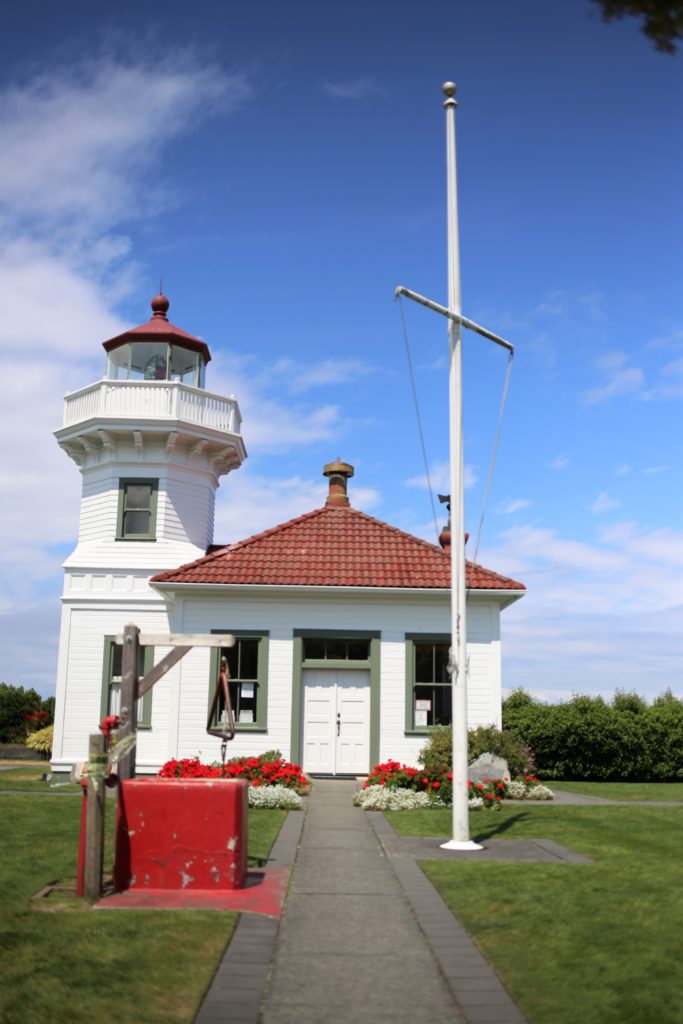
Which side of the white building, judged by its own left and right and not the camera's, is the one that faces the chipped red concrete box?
front

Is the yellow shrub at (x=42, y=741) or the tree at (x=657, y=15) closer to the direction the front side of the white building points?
the tree

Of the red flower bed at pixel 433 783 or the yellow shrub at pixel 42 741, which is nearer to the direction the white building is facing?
the red flower bed

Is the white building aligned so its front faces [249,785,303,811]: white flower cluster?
yes

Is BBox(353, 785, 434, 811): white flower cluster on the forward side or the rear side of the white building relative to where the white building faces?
on the forward side

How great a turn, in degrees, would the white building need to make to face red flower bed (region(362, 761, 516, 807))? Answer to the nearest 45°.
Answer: approximately 45° to its left

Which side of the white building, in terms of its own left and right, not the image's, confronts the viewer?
front

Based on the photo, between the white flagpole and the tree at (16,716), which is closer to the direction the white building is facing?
the white flagpole

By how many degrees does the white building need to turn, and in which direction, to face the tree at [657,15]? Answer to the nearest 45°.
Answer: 0° — it already faces it

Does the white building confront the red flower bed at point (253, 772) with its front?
yes

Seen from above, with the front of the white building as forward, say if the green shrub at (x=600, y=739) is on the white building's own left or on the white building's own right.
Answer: on the white building's own left

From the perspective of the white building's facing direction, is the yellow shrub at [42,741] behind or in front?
behind
